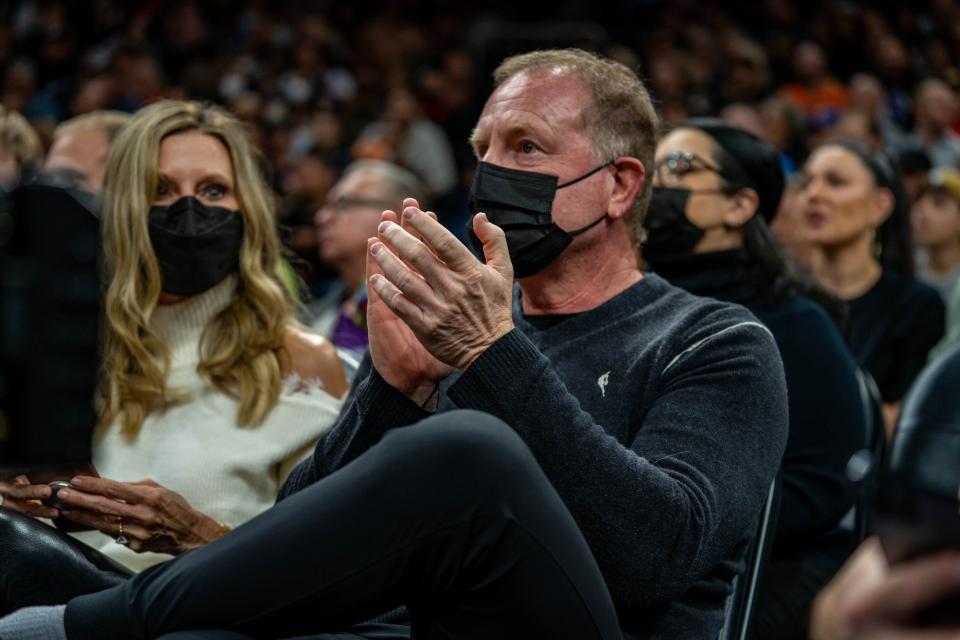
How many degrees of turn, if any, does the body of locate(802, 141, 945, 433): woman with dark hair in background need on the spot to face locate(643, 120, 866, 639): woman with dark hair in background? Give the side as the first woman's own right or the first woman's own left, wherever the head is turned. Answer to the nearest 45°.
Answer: approximately 45° to the first woman's own left

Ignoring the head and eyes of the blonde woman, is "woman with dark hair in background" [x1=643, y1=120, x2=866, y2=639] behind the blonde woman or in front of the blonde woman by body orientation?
behind

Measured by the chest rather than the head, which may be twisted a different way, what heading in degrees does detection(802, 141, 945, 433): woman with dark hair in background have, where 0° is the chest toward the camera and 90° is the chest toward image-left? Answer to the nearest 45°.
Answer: approximately 45°

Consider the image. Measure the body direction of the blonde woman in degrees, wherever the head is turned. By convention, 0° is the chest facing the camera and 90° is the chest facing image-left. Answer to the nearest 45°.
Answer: approximately 45°

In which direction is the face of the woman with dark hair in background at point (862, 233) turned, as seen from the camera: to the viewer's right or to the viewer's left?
to the viewer's left
